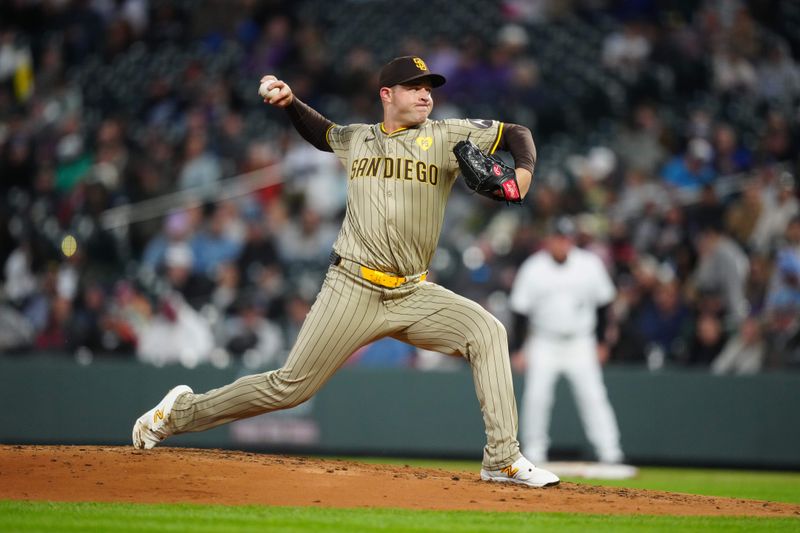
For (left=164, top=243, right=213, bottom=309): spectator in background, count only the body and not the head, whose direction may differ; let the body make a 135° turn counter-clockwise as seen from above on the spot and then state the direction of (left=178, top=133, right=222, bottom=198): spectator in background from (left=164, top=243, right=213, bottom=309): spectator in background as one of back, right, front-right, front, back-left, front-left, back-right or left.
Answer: front-left

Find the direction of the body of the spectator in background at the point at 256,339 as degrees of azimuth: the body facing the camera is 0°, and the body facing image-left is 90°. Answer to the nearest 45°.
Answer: approximately 0°

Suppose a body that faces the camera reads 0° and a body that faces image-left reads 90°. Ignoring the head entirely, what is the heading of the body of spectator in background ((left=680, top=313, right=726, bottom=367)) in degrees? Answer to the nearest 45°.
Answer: approximately 0°

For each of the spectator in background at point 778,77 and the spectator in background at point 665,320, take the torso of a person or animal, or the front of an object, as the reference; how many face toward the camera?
2
